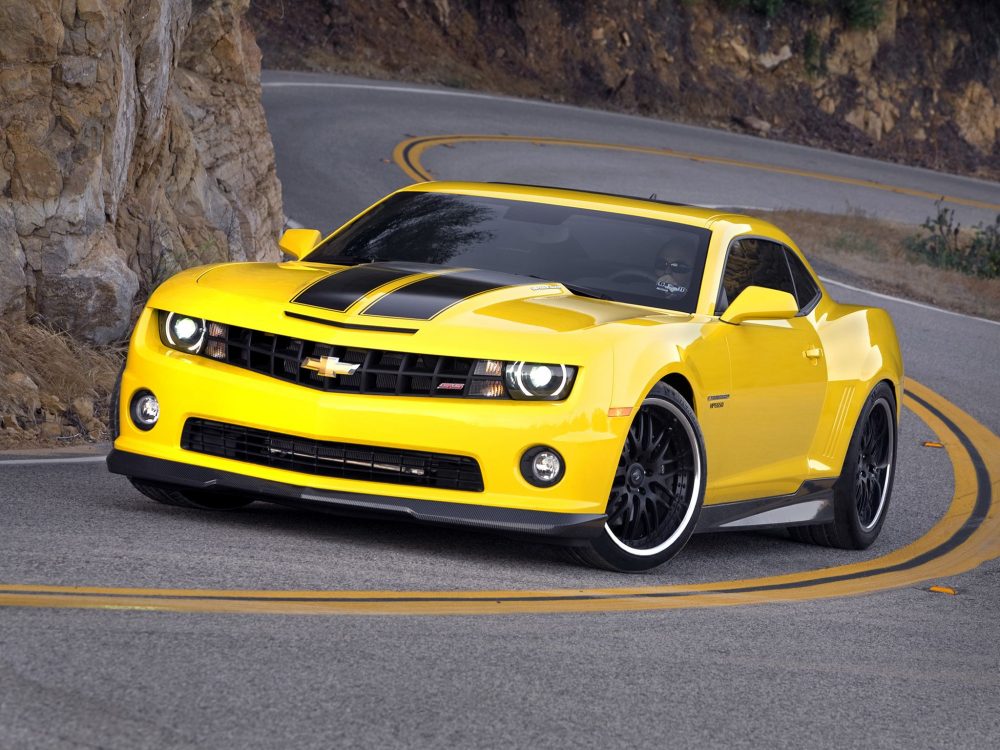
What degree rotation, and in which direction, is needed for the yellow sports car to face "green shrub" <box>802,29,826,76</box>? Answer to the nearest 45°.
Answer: approximately 135° to its right

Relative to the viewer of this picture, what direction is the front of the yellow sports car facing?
facing the viewer and to the left of the viewer

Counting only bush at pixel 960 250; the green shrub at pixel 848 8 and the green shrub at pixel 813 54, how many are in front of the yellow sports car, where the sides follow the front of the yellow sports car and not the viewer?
0

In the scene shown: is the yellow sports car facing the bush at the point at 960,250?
no

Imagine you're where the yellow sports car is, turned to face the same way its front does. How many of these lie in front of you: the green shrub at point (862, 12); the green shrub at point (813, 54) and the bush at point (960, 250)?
0

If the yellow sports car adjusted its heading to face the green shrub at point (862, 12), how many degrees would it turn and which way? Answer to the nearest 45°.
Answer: approximately 135° to its right

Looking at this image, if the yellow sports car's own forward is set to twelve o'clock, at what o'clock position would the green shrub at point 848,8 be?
The green shrub is roughly at 5 o'clock from the yellow sports car.
